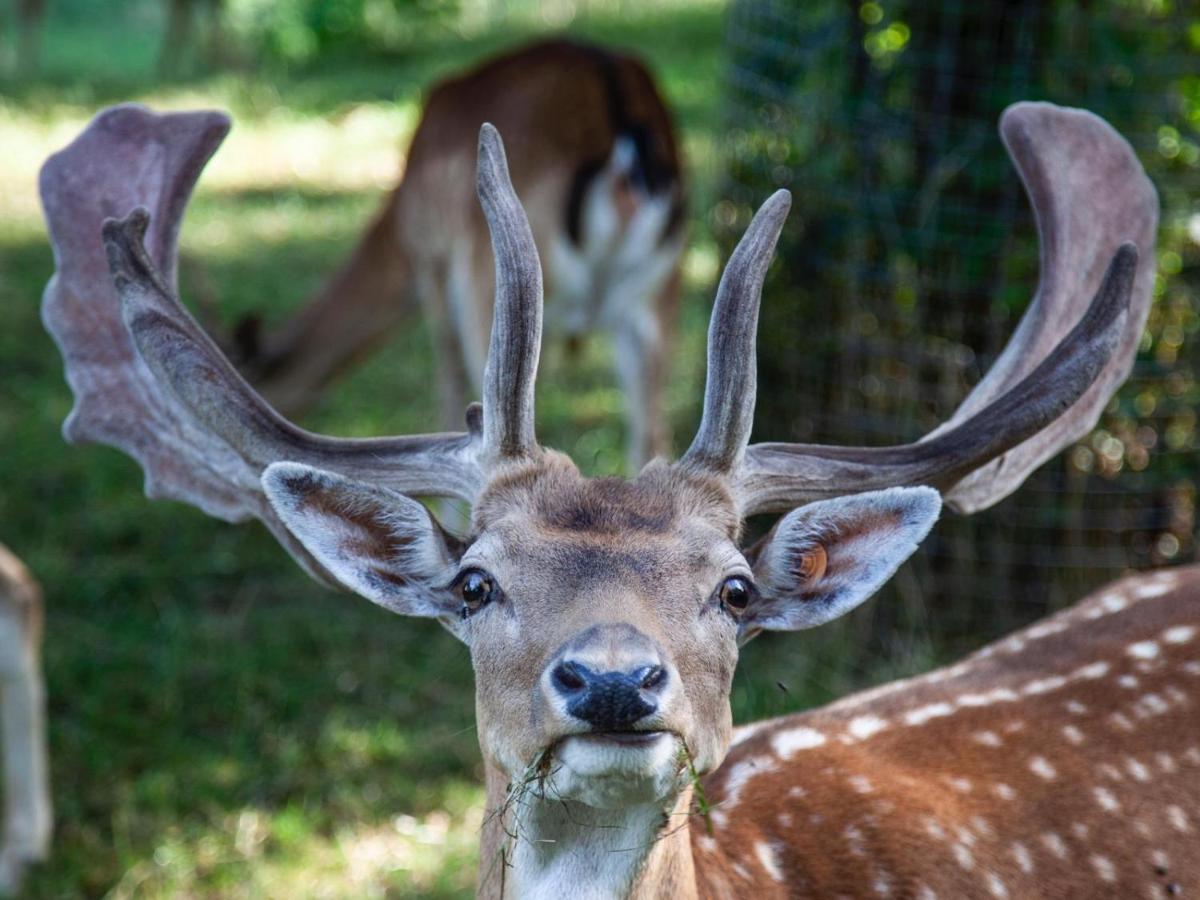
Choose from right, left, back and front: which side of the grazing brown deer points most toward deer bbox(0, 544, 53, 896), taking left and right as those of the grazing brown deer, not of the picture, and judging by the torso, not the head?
left

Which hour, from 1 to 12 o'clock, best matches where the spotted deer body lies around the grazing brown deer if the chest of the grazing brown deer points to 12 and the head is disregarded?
The spotted deer body is roughly at 7 o'clock from the grazing brown deer.

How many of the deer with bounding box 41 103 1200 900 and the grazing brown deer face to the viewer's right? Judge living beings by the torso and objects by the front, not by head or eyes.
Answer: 0

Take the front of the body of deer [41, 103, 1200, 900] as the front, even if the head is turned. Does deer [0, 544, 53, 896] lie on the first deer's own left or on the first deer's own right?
on the first deer's own right

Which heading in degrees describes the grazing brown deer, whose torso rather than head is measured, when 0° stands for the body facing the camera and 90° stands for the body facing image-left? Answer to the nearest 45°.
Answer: approximately 135°

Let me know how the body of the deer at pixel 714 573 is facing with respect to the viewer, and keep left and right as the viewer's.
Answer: facing the viewer and to the left of the viewer

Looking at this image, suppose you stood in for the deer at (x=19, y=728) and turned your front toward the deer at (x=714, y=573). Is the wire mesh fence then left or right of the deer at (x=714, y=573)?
left
